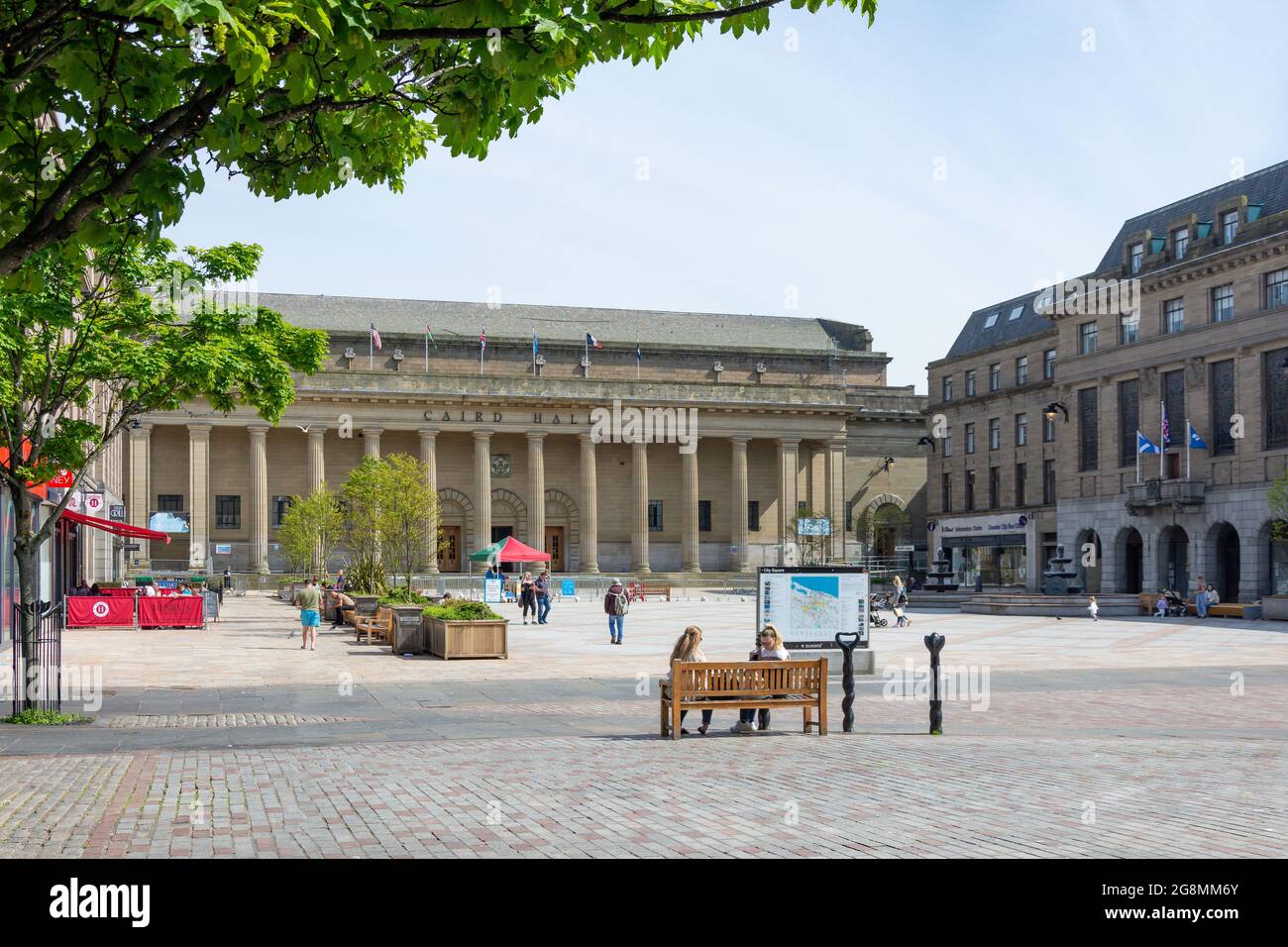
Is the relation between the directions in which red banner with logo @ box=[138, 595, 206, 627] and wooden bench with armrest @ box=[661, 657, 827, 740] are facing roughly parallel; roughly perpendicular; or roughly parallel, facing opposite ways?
roughly parallel, facing opposite ways

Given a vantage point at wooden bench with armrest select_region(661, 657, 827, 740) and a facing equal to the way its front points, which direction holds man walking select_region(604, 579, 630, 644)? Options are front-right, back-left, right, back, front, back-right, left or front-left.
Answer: front

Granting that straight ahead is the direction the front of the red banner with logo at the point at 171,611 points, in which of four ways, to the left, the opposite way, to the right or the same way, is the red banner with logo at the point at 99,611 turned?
the same way

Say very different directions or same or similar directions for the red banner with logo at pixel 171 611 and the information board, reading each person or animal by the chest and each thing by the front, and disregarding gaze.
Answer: same or similar directions

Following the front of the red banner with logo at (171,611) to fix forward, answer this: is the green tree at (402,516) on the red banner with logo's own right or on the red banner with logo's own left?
on the red banner with logo's own left

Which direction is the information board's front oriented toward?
toward the camera

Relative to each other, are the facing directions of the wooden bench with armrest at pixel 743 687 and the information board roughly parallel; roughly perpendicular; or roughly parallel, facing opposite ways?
roughly parallel, facing opposite ways

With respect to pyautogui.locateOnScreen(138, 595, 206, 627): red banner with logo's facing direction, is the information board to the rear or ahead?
ahead

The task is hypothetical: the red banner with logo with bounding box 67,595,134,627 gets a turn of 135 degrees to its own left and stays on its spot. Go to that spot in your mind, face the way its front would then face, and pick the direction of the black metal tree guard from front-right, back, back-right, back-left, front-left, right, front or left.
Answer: back-right

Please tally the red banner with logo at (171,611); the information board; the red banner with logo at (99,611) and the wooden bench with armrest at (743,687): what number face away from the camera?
1

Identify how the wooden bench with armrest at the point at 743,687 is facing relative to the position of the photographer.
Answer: facing away from the viewer

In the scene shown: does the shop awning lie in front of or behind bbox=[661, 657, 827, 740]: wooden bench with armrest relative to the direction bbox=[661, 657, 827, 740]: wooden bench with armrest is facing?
in front
